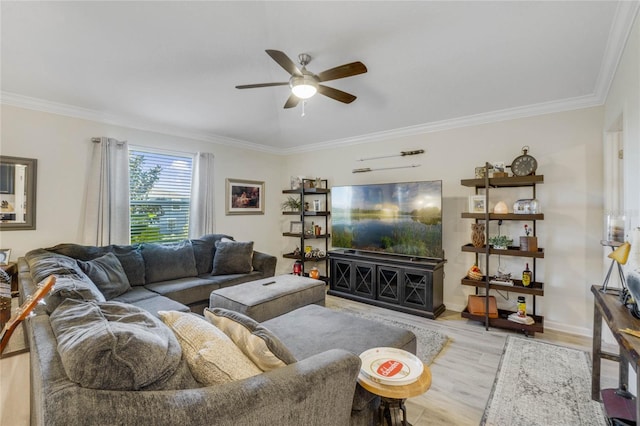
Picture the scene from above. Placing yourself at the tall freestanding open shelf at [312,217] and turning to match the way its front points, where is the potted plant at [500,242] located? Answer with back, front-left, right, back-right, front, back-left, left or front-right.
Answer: left

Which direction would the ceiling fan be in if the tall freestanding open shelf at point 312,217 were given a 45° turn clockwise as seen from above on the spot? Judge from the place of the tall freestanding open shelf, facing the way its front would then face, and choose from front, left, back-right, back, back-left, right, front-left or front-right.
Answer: left

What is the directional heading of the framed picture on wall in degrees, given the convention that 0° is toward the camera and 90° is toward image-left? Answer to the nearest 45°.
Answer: approximately 315°

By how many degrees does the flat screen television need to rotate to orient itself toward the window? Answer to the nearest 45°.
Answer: approximately 45° to its right

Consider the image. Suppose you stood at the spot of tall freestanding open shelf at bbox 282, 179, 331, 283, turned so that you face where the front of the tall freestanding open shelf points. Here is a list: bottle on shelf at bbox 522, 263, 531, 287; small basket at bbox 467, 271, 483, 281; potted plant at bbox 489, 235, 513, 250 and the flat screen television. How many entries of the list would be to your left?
4

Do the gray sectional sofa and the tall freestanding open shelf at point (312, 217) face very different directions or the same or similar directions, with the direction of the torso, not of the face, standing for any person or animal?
very different directions

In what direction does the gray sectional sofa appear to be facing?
to the viewer's right

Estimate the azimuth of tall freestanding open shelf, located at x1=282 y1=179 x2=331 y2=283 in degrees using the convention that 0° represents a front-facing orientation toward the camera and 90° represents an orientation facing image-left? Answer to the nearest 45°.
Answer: approximately 45°

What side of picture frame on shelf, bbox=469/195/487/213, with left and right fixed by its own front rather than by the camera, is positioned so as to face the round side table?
front
